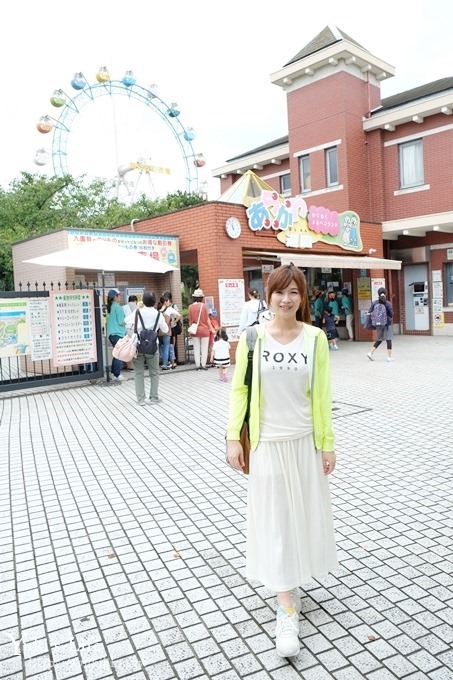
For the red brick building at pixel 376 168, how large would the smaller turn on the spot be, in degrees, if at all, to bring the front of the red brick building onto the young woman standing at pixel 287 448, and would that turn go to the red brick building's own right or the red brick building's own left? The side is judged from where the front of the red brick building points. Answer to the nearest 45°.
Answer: approximately 45° to the red brick building's own left

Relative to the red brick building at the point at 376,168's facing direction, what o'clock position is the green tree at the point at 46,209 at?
The green tree is roughly at 2 o'clock from the red brick building.

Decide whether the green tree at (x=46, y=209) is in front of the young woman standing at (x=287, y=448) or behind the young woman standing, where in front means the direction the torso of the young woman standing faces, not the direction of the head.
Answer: behind

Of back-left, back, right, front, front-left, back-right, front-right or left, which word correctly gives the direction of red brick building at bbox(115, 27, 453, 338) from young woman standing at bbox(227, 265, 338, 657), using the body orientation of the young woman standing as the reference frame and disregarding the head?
back

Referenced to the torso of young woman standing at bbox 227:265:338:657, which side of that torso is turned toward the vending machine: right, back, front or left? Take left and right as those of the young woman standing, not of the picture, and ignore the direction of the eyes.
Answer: back
